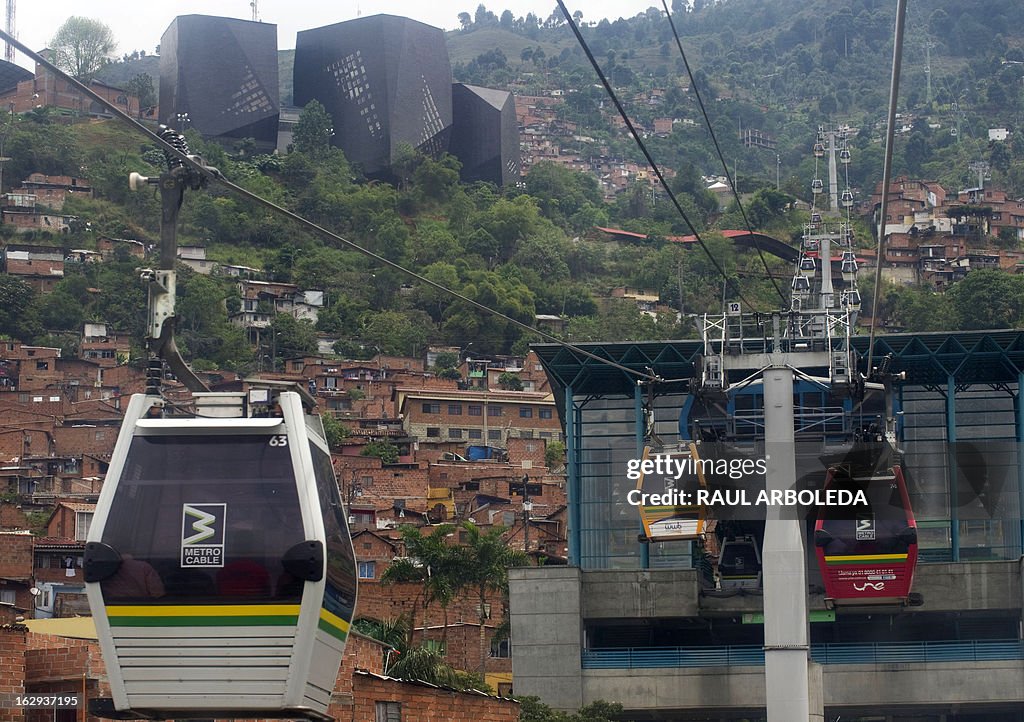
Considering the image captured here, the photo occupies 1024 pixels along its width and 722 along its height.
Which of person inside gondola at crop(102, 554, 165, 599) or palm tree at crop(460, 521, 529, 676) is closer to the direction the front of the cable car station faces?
the person inside gondola

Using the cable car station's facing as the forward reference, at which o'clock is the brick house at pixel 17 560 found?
The brick house is roughly at 3 o'clock from the cable car station.

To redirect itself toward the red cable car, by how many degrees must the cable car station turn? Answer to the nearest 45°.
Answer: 0° — it already faces it

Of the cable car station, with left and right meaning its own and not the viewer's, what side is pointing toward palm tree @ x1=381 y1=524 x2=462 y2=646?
right

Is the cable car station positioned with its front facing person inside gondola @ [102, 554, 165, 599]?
yes

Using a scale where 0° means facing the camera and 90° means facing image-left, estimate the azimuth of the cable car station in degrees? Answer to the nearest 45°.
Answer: approximately 0°

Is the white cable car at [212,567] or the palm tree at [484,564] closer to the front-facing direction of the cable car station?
the white cable car

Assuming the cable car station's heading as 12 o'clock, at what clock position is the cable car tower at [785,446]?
The cable car tower is roughly at 12 o'clock from the cable car station.
